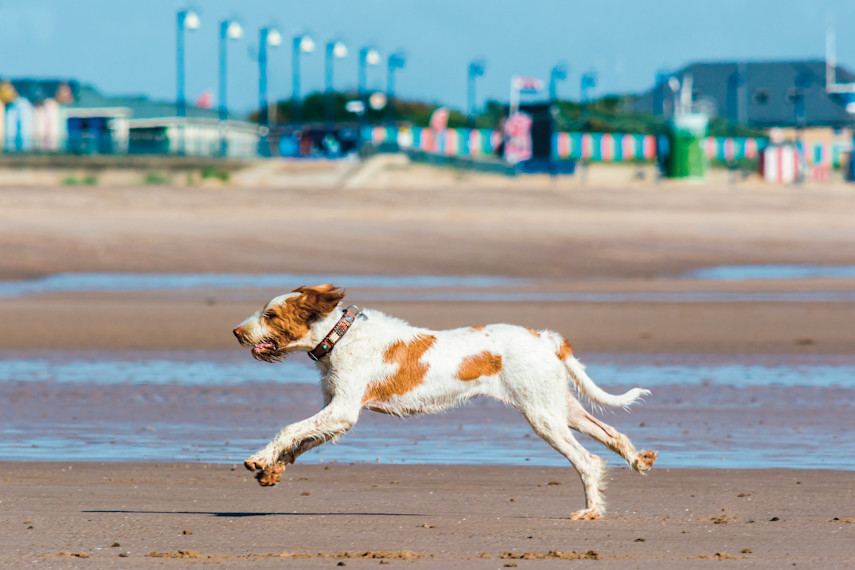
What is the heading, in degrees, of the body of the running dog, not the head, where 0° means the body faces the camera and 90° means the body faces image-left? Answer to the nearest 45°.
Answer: approximately 90°
